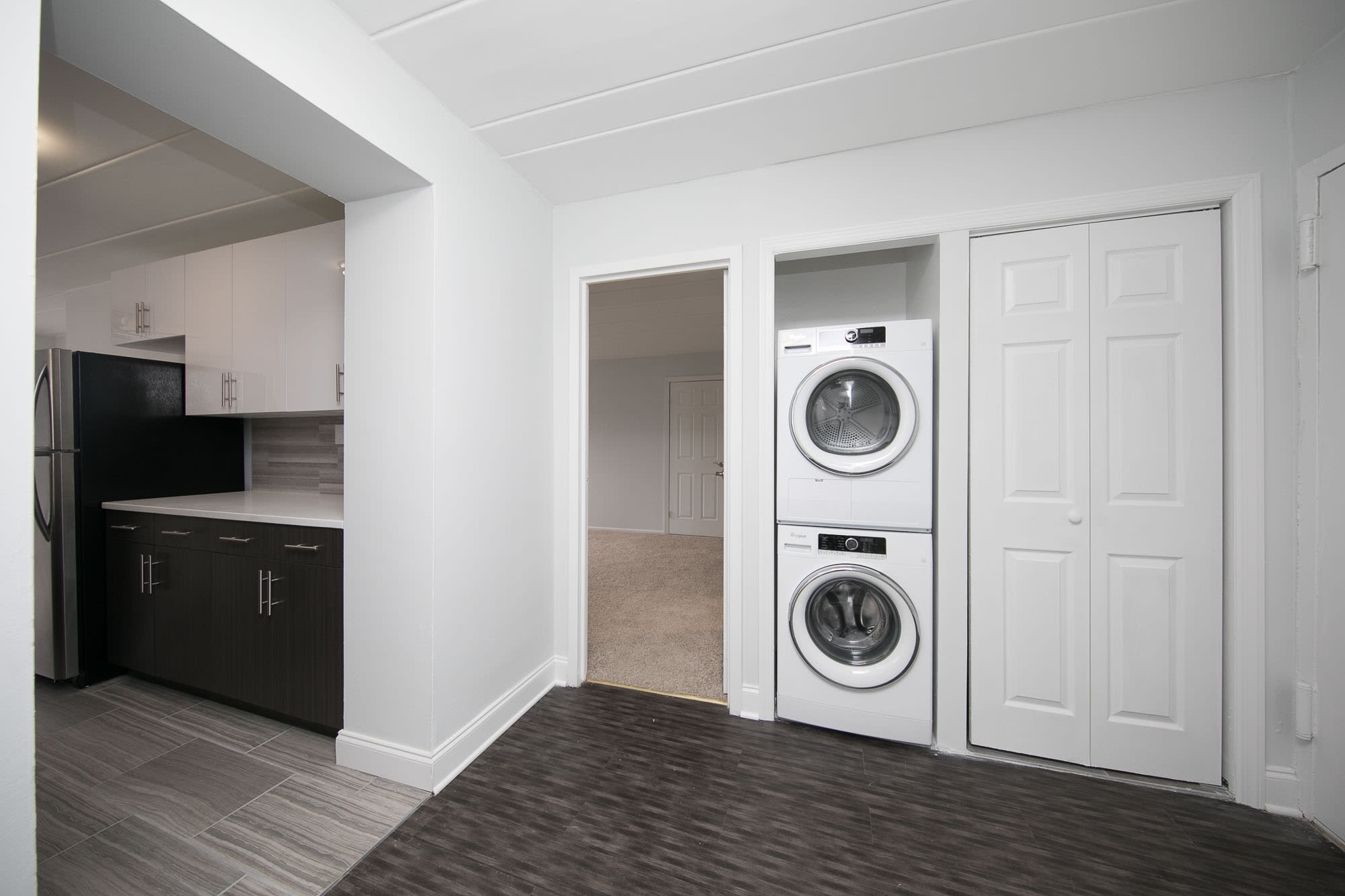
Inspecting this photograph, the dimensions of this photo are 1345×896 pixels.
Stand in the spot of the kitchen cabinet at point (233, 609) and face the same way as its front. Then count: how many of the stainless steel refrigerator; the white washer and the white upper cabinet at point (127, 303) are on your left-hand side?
1

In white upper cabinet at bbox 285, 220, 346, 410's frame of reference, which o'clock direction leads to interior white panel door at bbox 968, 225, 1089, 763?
The interior white panel door is roughly at 9 o'clock from the white upper cabinet.

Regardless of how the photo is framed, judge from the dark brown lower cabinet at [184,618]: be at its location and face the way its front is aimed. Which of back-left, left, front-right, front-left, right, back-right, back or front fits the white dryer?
left

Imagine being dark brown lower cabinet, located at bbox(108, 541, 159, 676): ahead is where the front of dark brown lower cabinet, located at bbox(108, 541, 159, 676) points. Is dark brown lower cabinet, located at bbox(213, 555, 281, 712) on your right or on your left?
on your left

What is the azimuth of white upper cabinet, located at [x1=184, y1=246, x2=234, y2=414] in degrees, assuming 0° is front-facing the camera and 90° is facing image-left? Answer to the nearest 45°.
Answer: approximately 45°

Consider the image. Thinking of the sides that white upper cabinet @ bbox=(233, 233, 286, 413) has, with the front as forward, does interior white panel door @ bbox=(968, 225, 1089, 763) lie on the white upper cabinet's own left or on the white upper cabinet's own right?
on the white upper cabinet's own left

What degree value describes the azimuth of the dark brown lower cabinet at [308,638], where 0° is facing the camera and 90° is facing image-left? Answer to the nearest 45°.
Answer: approximately 45°
